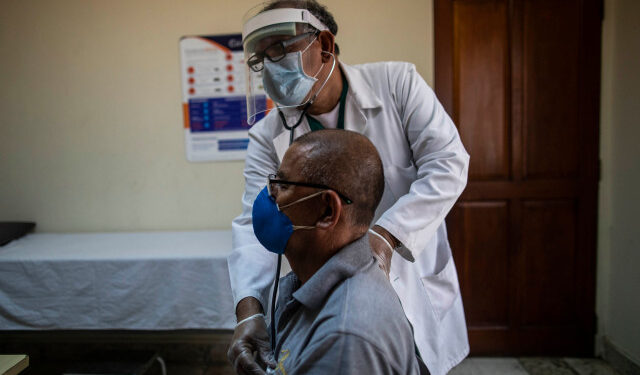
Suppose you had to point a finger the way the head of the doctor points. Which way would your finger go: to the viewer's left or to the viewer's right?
to the viewer's left

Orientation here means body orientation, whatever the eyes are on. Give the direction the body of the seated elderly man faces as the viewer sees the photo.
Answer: to the viewer's left

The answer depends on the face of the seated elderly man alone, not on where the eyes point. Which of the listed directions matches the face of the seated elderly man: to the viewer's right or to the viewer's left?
to the viewer's left

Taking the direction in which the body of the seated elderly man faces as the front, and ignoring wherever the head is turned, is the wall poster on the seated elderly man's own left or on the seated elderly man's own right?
on the seated elderly man's own right

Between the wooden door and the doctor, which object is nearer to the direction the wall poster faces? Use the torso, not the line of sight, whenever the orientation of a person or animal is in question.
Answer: the doctor

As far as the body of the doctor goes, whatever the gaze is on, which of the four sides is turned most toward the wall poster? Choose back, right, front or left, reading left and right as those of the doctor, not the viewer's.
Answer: right

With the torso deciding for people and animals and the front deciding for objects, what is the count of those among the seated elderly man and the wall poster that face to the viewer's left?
1

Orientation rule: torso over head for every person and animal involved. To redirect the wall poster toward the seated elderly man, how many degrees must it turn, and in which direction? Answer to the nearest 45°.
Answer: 0° — it already faces them

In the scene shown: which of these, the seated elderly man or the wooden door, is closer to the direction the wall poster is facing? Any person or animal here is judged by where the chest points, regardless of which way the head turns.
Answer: the seated elderly man

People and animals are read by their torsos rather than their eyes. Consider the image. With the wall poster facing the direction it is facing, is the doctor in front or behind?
in front
